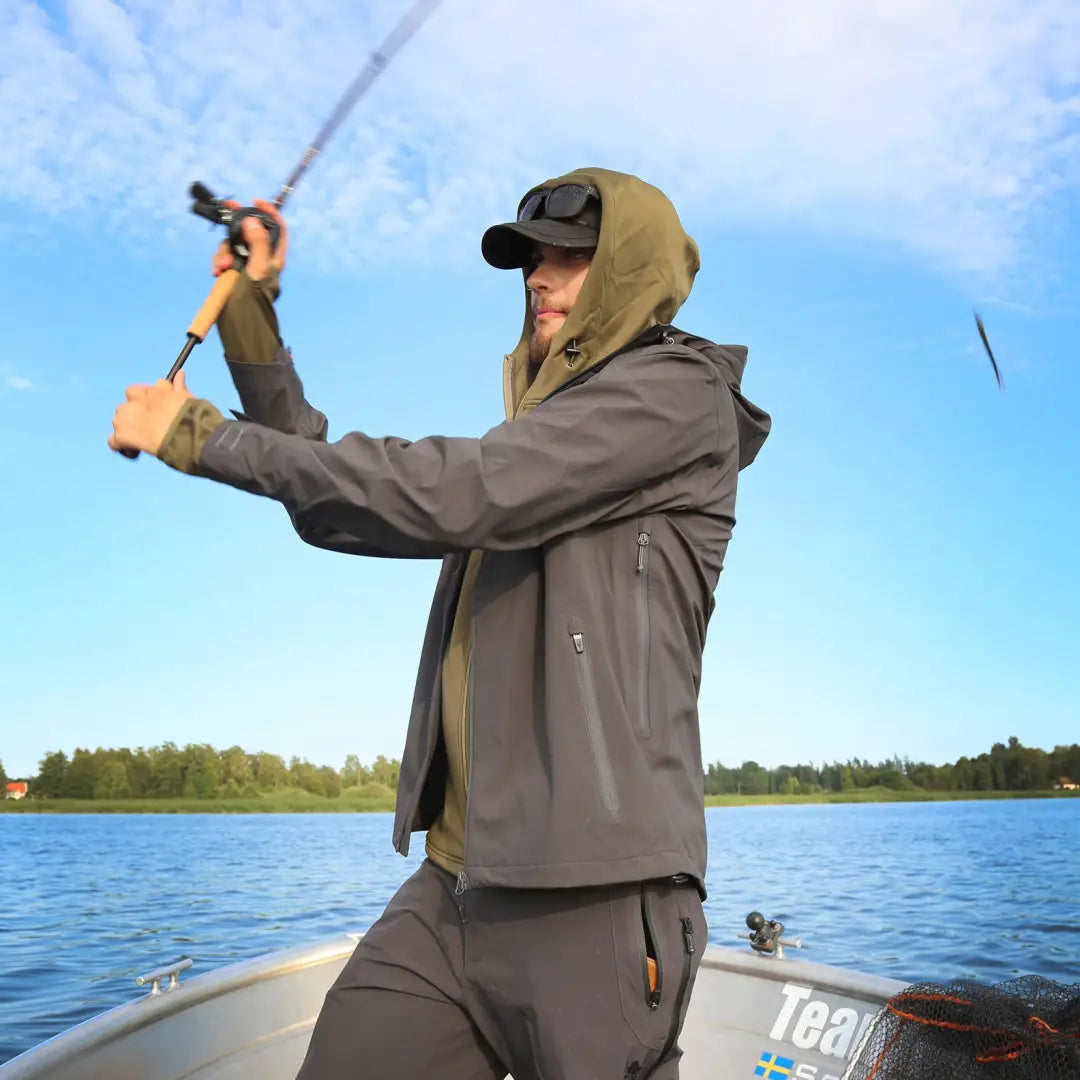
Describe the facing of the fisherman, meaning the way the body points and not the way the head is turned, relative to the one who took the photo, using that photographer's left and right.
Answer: facing the viewer and to the left of the viewer

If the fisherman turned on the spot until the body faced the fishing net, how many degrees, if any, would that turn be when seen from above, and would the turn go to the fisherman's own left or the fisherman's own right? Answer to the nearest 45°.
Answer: approximately 180°

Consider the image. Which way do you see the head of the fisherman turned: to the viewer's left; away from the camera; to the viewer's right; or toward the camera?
to the viewer's left
